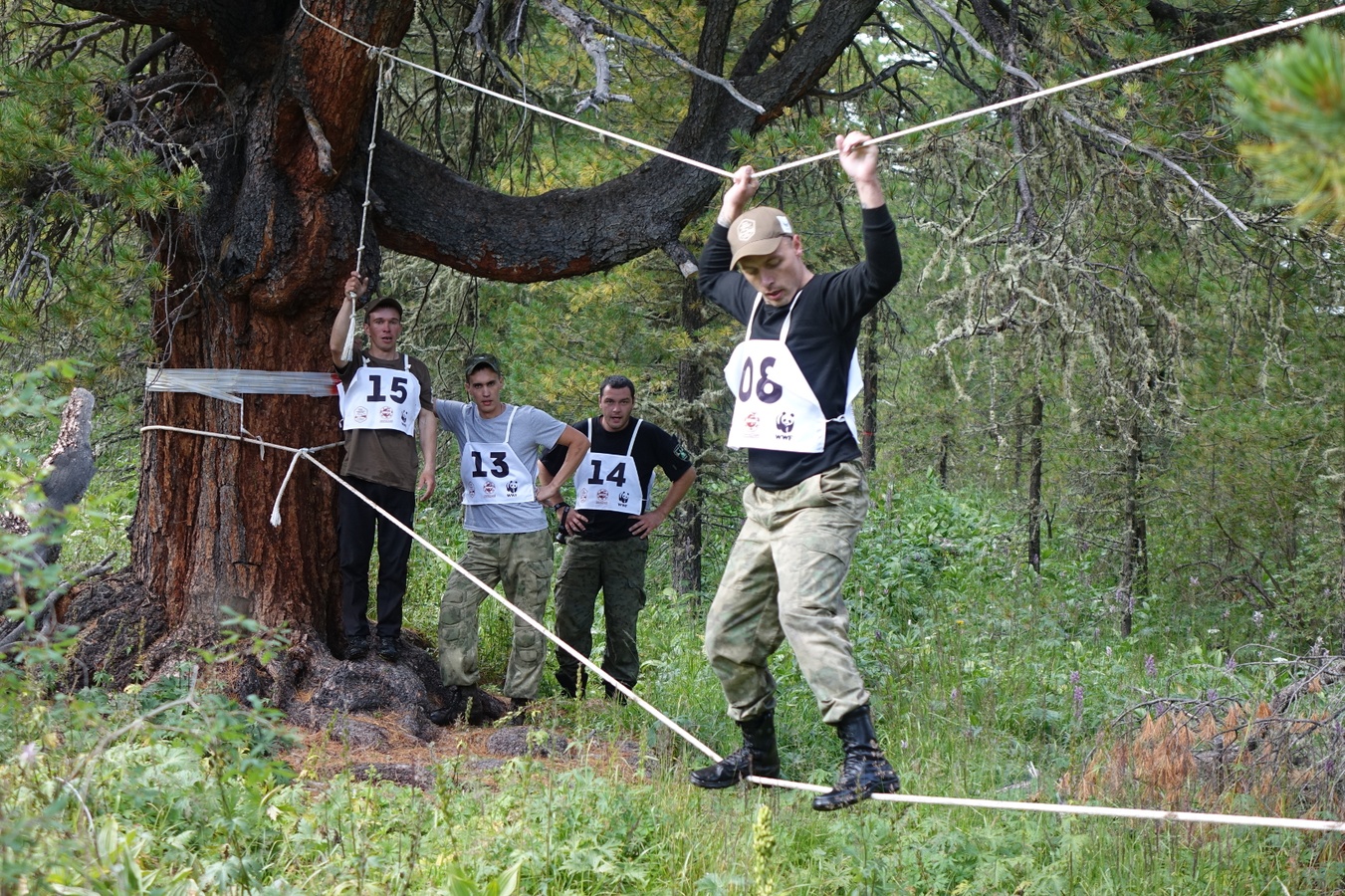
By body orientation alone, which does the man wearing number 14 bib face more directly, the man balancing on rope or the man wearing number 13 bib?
the man balancing on rope

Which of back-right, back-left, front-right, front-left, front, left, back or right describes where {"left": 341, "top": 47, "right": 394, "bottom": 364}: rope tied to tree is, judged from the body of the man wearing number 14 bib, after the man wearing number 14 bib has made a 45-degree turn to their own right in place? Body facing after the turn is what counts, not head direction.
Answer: front

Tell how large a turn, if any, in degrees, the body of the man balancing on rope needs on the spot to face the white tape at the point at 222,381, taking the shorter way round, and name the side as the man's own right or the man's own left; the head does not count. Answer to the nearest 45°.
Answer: approximately 90° to the man's own right

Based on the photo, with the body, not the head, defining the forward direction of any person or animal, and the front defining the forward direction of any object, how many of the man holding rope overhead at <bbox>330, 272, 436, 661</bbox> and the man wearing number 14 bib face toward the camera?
2

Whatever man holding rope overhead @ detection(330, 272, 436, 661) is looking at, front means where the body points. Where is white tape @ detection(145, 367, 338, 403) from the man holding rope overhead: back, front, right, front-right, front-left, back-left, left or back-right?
right

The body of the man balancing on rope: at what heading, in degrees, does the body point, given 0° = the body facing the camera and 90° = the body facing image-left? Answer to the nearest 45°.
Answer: approximately 45°

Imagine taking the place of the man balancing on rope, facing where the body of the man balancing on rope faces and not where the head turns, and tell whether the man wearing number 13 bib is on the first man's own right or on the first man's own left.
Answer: on the first man's own right

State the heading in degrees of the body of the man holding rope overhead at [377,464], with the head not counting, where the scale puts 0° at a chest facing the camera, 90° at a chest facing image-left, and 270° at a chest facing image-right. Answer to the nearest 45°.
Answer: approximately 0°
